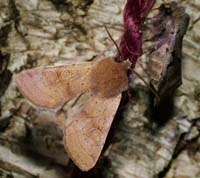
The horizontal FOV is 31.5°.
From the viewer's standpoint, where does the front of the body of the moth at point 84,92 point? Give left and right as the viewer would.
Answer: facing away from the viewer and to the right of the viewer
